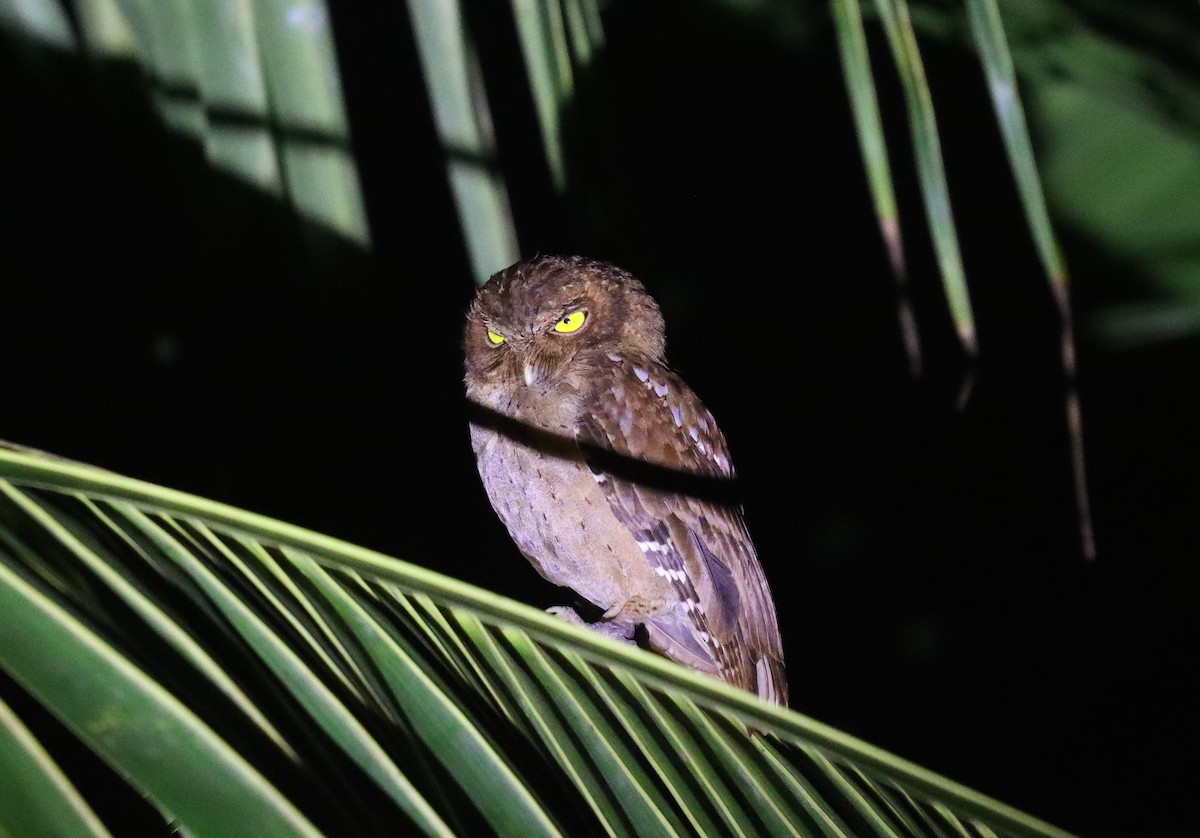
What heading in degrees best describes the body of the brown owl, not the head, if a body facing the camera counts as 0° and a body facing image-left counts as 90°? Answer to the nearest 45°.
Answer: approximately 45°
